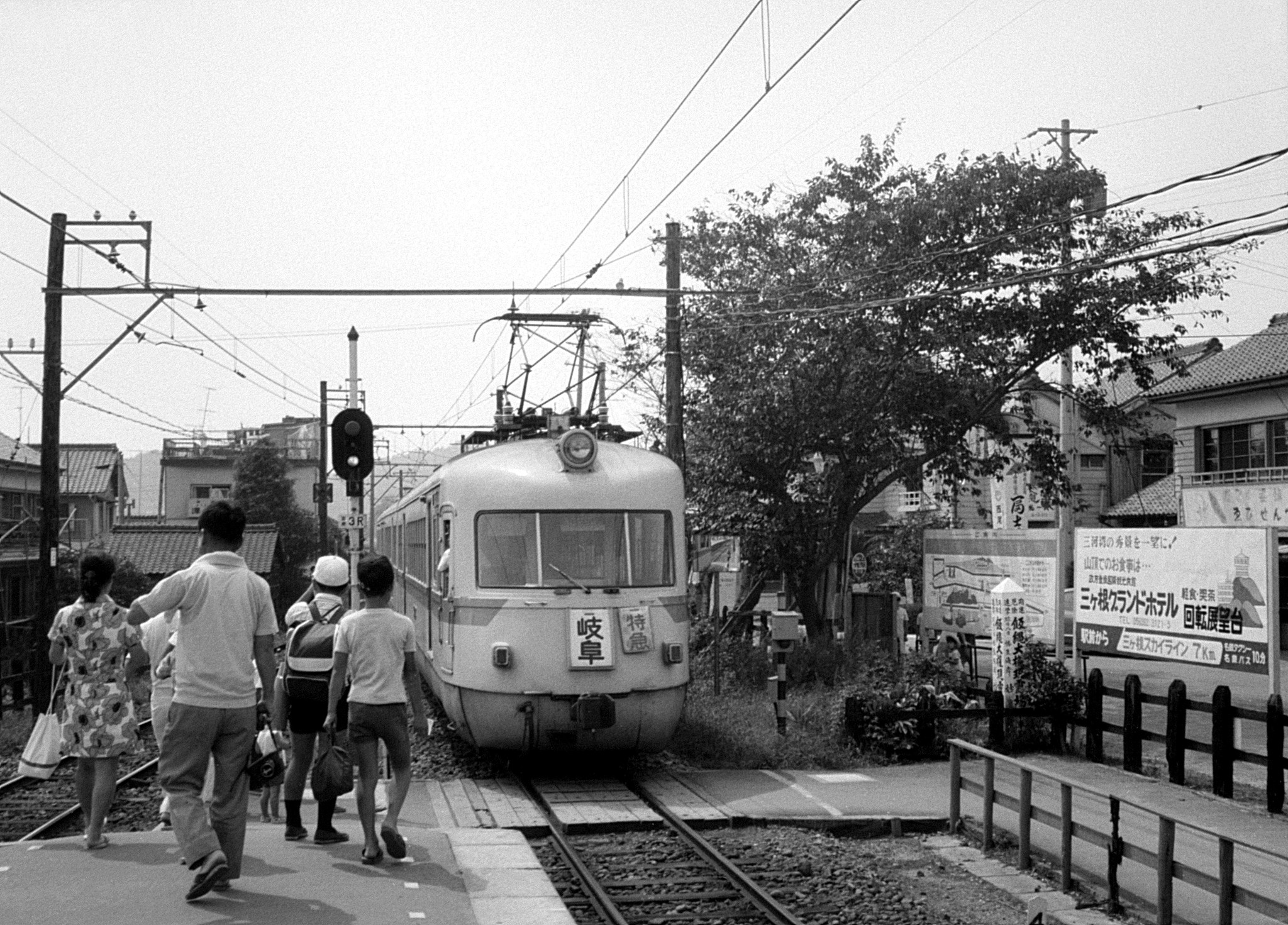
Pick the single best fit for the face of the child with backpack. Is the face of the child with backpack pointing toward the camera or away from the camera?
away from the camera

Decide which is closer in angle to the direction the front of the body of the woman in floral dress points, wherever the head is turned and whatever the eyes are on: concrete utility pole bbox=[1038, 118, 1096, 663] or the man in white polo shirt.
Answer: the concrete utility pole

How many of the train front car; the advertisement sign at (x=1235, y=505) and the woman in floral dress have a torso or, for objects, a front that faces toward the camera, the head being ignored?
2

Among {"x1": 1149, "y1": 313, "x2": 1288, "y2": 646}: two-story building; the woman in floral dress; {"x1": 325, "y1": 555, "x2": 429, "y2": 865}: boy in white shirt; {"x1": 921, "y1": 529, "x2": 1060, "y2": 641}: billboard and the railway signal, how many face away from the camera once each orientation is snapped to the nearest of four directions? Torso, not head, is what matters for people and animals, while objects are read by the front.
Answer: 2

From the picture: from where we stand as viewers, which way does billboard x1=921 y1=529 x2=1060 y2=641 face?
facing the viewer

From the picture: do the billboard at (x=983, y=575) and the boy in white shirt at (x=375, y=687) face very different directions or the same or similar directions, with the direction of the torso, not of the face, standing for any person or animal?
very different directions

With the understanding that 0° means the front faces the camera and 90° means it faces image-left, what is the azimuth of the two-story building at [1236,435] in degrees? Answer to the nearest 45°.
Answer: approximately 45°

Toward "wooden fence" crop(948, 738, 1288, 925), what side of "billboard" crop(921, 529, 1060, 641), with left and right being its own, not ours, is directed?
front

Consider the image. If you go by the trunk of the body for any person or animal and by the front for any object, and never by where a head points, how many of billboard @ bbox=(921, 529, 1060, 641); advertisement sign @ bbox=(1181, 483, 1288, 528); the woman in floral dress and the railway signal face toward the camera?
3

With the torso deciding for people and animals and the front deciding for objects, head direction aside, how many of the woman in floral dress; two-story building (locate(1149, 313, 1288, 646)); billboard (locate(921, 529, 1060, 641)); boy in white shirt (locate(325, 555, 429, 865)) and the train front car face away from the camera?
2

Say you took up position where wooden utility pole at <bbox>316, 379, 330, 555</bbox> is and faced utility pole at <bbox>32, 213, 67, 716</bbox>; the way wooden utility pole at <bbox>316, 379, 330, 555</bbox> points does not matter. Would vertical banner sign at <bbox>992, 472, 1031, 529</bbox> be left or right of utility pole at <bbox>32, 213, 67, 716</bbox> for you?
left

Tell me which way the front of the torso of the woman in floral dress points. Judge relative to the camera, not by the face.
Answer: away from the camera

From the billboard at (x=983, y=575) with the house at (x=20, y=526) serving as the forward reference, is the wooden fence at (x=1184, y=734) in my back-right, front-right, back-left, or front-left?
back-left

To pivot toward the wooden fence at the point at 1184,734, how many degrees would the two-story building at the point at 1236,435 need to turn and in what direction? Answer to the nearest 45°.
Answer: approximately 45° to its left

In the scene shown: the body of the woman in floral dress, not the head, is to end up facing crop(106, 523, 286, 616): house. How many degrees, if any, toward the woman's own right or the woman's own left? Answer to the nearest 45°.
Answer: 0° — they already face it

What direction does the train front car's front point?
toward the camera

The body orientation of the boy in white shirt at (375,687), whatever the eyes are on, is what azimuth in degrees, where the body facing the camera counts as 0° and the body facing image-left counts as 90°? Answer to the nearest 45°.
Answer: approximately 180°

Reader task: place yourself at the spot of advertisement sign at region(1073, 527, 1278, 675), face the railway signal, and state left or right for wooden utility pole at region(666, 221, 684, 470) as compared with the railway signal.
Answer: right

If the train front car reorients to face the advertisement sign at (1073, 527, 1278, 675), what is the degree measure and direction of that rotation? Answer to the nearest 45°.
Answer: approximately 90° to its left

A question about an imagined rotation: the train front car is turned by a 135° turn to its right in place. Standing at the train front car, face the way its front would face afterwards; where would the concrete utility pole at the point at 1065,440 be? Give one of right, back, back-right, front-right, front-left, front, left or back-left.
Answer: right
